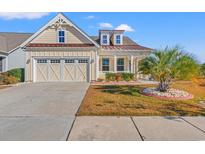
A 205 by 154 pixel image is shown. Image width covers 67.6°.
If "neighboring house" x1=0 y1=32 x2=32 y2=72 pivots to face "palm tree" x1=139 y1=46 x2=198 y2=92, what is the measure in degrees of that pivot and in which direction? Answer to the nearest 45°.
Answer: approximately 45° to its left

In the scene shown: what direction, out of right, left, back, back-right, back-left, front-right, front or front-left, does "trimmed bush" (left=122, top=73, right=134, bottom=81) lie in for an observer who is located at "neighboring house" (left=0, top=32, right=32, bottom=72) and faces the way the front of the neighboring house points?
front-left

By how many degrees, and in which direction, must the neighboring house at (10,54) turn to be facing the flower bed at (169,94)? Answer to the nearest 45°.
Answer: approximately 45° to its left

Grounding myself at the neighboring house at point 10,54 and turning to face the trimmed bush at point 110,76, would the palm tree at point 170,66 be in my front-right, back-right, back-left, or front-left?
front-right

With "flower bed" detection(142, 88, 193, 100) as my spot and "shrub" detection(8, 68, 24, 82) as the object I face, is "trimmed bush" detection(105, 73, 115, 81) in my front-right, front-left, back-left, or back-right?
front-right

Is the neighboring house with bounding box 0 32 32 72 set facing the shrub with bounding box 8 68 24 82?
yes

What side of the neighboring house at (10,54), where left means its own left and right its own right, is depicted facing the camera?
front
